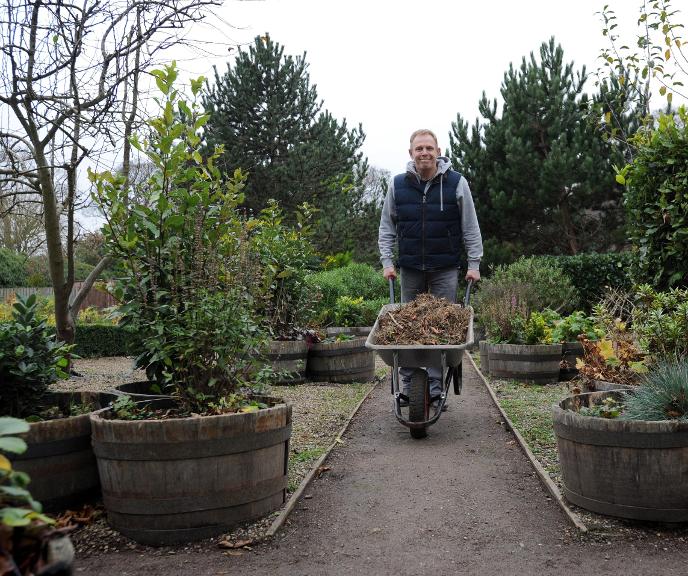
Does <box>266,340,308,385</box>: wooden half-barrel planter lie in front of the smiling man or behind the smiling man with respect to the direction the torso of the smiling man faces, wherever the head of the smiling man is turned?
behind

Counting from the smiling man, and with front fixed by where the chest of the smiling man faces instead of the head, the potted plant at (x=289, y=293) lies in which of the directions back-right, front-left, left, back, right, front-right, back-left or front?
back-right

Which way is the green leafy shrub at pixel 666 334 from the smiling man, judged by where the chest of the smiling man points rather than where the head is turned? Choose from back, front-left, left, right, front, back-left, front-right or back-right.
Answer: front-left

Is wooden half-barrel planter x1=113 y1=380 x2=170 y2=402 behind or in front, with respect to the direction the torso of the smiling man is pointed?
in front

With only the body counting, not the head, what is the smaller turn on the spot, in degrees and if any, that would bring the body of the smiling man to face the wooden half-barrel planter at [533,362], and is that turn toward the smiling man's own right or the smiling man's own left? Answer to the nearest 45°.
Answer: approximately 135° to the smiling man's own left

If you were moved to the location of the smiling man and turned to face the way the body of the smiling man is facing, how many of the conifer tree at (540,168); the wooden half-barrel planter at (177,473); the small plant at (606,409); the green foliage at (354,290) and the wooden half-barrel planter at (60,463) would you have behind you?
2

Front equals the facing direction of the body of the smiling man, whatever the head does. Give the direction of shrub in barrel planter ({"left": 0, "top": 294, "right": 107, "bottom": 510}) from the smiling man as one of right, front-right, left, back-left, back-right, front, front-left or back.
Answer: front-right

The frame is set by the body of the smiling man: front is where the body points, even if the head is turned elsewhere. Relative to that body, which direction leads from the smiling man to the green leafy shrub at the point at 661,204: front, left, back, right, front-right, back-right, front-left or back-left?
left

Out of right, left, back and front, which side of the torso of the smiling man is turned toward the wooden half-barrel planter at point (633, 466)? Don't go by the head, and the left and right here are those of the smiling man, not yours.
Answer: front

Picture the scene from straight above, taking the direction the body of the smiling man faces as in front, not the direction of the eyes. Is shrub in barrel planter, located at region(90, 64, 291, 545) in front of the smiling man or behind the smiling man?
in front

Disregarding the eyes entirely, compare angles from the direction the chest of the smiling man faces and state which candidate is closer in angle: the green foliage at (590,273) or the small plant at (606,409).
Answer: the small plant

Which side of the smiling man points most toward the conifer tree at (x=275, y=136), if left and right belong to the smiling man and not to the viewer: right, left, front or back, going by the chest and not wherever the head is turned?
back

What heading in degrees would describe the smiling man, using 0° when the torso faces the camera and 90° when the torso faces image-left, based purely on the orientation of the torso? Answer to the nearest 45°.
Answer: approximately 0°

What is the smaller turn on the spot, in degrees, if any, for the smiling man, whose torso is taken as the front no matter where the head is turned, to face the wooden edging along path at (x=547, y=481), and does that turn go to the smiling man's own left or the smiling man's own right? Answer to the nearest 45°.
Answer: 0° — they already face it

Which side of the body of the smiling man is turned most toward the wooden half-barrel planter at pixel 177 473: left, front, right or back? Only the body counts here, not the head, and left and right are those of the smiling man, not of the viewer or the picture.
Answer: front
